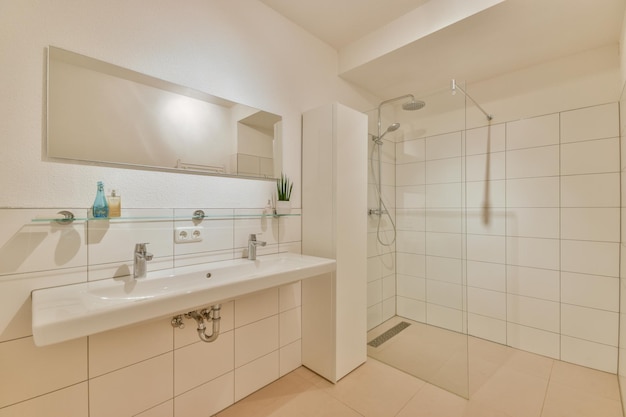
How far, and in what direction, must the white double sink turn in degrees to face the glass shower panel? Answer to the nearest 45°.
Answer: approximately 45° to its left

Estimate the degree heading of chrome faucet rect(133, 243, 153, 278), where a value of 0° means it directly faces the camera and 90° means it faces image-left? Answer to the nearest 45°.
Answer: approximately 315°

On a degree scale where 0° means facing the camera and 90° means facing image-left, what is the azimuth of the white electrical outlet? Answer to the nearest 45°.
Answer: approximately 315°

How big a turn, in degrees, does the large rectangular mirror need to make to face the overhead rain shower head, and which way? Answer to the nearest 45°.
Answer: approximately 45° to its left

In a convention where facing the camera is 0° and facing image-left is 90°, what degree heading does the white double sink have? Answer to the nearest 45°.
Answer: approximately 315°

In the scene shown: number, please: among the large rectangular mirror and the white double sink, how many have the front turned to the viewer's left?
0

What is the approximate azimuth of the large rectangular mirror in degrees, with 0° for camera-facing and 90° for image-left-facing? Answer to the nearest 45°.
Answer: approximately 315°
